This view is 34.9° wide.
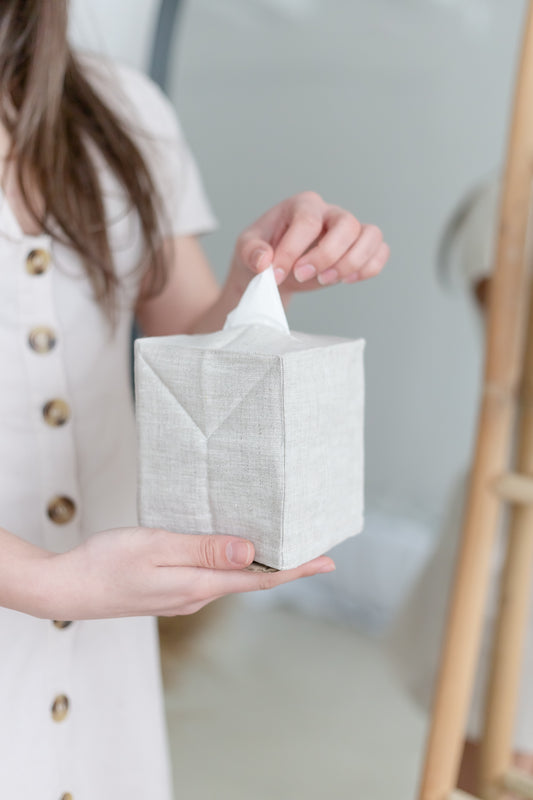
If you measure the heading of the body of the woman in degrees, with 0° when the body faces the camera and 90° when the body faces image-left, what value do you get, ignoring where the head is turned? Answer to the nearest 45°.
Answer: approximately 315°
